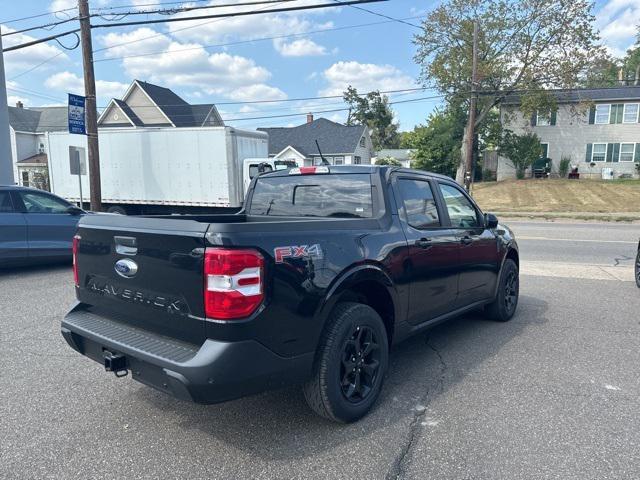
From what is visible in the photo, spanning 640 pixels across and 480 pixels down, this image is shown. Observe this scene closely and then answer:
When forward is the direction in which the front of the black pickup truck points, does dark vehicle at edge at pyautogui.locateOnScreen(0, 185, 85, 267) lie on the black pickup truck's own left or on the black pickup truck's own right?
on the black pickup truck's own left

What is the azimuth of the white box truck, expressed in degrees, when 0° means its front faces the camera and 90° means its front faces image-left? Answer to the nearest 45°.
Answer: approximately 315°

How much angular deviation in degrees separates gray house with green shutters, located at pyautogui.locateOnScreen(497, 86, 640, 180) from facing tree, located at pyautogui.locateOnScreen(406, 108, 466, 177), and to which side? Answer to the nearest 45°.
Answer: approximately 90° to its right

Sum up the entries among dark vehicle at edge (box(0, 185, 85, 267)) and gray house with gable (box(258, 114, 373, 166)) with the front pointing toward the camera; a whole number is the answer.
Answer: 1

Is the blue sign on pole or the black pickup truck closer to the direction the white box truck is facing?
the black pickup truck

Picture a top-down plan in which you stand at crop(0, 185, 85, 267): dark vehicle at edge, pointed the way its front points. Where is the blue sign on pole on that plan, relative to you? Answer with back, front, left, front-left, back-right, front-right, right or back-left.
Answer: left

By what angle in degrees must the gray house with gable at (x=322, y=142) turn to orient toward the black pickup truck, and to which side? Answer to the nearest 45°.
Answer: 0° — it already faces it

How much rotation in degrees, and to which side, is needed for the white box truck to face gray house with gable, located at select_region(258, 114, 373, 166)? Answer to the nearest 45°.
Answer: approximately 90° to its left

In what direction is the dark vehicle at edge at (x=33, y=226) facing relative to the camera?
to the viewer's right

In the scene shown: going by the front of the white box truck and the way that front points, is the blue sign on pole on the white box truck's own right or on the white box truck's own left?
on the white box truck's own right

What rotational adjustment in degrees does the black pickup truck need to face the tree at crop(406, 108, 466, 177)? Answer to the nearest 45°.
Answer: approximately 45° to its left

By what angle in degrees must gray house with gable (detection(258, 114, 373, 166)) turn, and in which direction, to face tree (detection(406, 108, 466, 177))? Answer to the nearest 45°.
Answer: approximately 45° to its left

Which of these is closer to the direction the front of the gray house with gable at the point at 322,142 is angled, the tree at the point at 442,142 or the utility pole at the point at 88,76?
the utility pole
